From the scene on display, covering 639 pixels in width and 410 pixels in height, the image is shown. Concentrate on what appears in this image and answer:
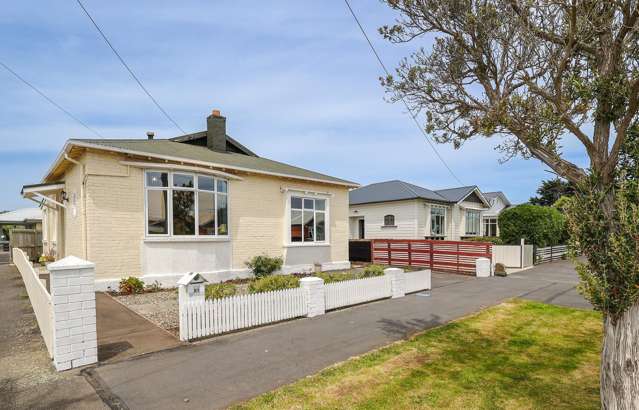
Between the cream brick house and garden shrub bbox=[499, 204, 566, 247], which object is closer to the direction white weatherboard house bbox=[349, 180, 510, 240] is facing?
the garden shrub

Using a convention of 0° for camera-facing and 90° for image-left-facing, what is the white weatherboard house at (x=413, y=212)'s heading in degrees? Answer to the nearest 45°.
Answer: approximately 315°

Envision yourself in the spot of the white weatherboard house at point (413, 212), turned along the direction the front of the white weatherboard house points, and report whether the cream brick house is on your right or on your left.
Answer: on your right

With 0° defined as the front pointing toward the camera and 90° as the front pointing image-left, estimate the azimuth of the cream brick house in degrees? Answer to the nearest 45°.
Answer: approximately 315°

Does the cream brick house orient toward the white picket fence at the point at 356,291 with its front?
yes

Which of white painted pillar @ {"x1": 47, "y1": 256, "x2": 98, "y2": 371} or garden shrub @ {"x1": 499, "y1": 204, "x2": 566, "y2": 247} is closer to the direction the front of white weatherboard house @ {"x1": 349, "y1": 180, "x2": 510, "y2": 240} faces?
the garden shrub
